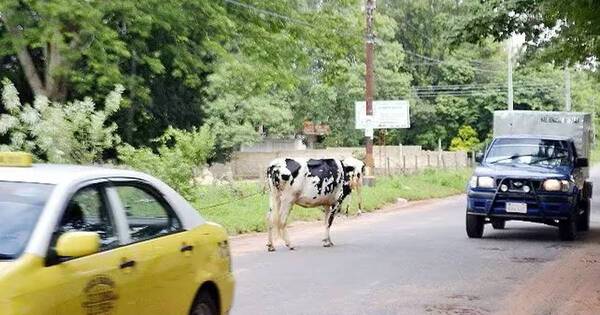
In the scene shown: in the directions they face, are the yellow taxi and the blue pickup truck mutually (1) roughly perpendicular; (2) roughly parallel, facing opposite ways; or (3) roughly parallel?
roughly parallel

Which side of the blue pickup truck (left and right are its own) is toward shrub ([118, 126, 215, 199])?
right

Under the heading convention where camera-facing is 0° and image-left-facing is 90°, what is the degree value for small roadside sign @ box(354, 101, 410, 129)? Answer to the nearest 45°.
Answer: approximately 0°

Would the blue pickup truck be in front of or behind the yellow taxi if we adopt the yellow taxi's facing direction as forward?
behind

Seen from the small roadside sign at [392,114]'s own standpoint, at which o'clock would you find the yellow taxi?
The yellow taxi is roughly at 12 o'clock from the small roadside sign.

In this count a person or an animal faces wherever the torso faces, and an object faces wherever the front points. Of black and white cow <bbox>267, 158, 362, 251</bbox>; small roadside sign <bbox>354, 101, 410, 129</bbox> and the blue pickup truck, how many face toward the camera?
2

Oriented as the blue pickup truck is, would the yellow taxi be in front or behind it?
in front

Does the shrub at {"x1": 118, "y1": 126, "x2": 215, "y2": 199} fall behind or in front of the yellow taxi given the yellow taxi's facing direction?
behind
